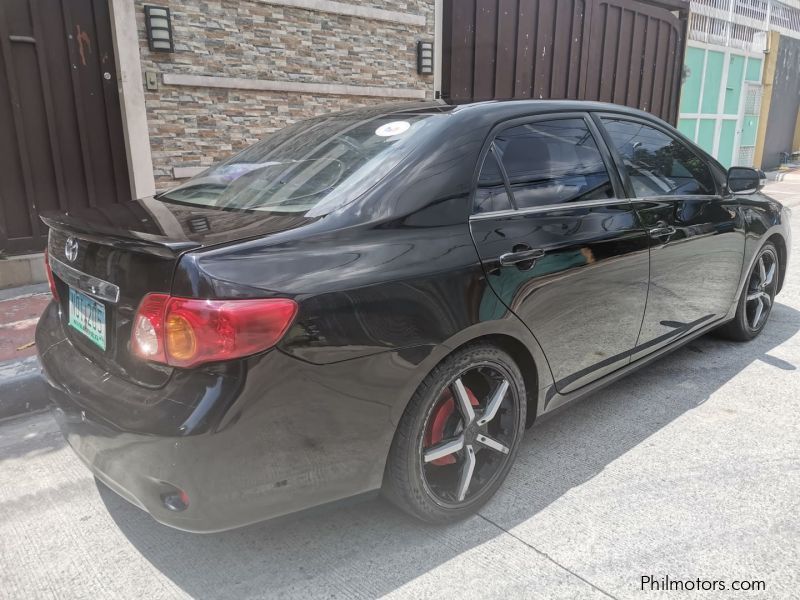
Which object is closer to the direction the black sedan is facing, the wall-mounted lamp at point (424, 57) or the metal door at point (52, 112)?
the wall-mounted lamp

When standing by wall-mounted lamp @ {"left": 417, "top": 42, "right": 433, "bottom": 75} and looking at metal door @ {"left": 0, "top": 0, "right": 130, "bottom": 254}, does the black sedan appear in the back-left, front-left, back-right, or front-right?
front-left

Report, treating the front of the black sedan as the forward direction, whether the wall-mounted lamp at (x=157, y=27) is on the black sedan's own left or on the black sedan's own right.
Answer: on the black sedan's own left

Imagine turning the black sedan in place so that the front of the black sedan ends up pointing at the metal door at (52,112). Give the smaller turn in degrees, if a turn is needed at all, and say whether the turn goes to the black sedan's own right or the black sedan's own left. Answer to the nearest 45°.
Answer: approximately 90° to the black sedan's own left

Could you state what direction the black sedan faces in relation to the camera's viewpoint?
facing away from the viewer and to the right of the viewer

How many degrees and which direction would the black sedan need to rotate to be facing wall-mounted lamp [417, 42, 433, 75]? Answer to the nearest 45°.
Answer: approximately 45° to its left
